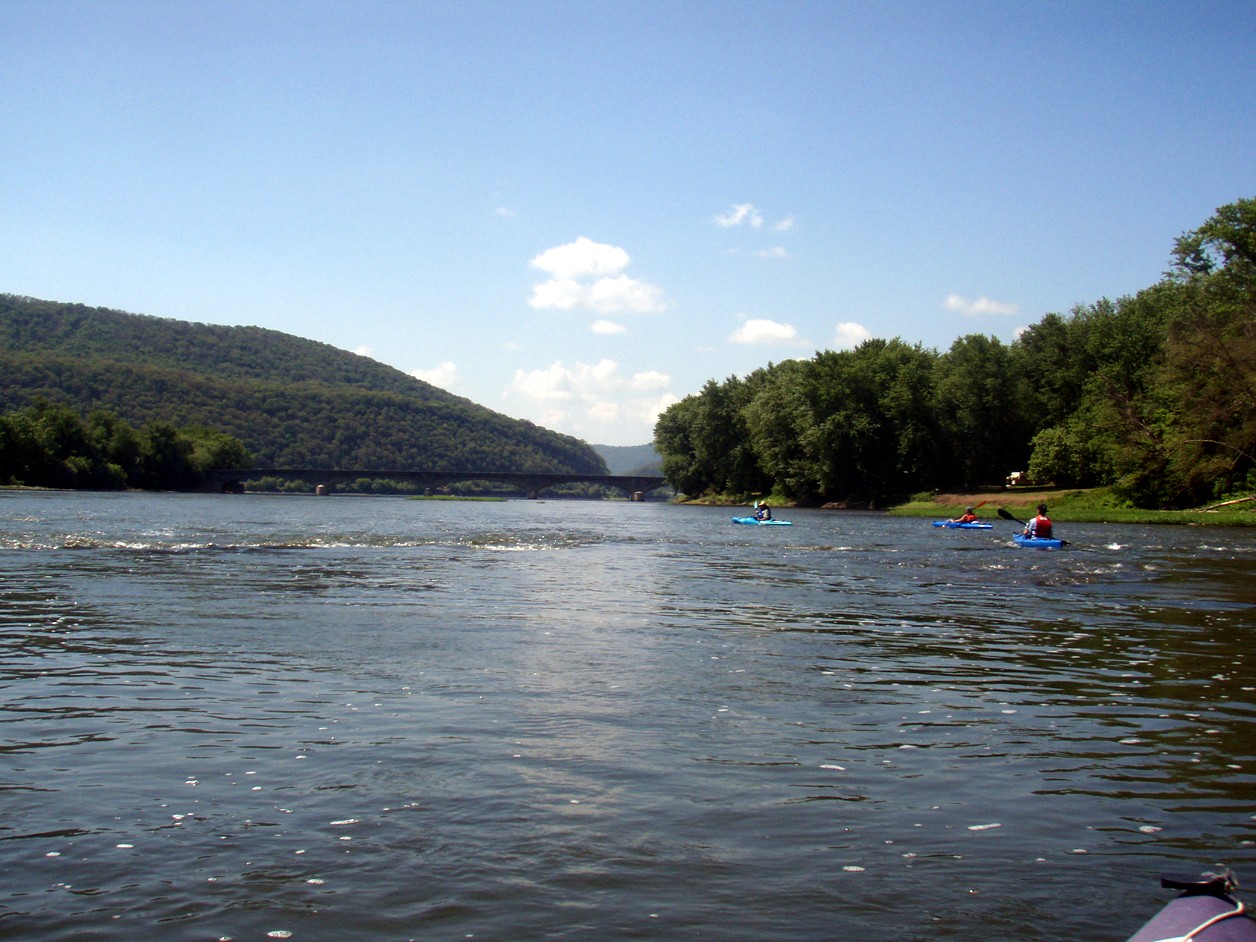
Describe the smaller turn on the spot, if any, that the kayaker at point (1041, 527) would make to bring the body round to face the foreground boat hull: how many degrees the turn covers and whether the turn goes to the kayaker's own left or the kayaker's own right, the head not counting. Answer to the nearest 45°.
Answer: approximately 135° to the kayaker's own left

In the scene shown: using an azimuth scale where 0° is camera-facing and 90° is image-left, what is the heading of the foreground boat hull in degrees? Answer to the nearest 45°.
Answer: approximately 180°

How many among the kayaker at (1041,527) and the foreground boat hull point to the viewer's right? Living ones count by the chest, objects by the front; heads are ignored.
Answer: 0

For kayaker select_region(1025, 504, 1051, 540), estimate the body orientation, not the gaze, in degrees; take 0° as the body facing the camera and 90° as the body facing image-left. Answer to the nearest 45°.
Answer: approximately 135°

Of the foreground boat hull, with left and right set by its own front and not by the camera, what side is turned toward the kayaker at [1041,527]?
front

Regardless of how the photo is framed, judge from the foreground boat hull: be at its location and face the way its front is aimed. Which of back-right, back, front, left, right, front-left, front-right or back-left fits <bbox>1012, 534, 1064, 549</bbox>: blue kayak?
front
